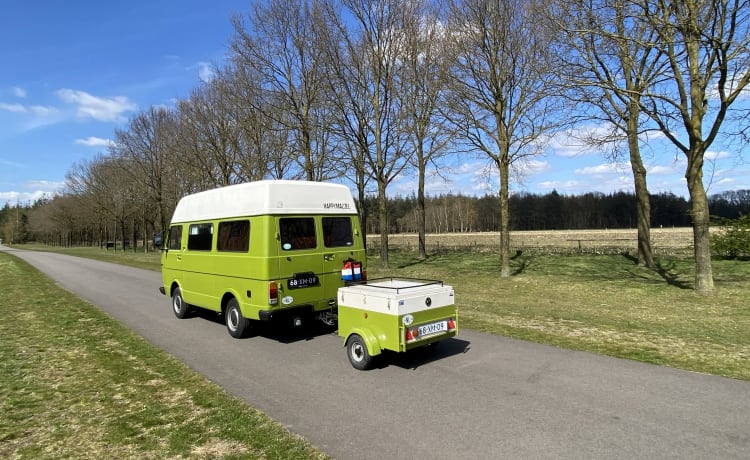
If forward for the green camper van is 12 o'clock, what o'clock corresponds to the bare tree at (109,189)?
The bare tree is roughly at 1 o'clock from the green camper van.

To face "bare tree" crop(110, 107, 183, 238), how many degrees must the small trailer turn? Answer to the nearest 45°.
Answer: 0° — it already faces it

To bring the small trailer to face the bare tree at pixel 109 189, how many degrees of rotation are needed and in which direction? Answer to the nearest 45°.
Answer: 0° — it already faces it

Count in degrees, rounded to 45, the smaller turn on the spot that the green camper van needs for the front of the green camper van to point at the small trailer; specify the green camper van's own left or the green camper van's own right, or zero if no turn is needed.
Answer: approximately 180°

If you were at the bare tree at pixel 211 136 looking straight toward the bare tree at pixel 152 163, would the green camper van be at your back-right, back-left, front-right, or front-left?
back-left

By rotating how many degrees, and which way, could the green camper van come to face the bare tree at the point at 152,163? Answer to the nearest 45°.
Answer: approximately 45° to its right

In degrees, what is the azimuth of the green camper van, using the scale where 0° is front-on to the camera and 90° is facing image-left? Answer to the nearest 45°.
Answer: approximately 135°

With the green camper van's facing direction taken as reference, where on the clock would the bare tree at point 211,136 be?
The bare tree is roughly at 1 o'clock from the green camper van.

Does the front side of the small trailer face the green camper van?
yes

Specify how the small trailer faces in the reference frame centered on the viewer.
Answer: facing away from the viewer and to the left of the viewer
